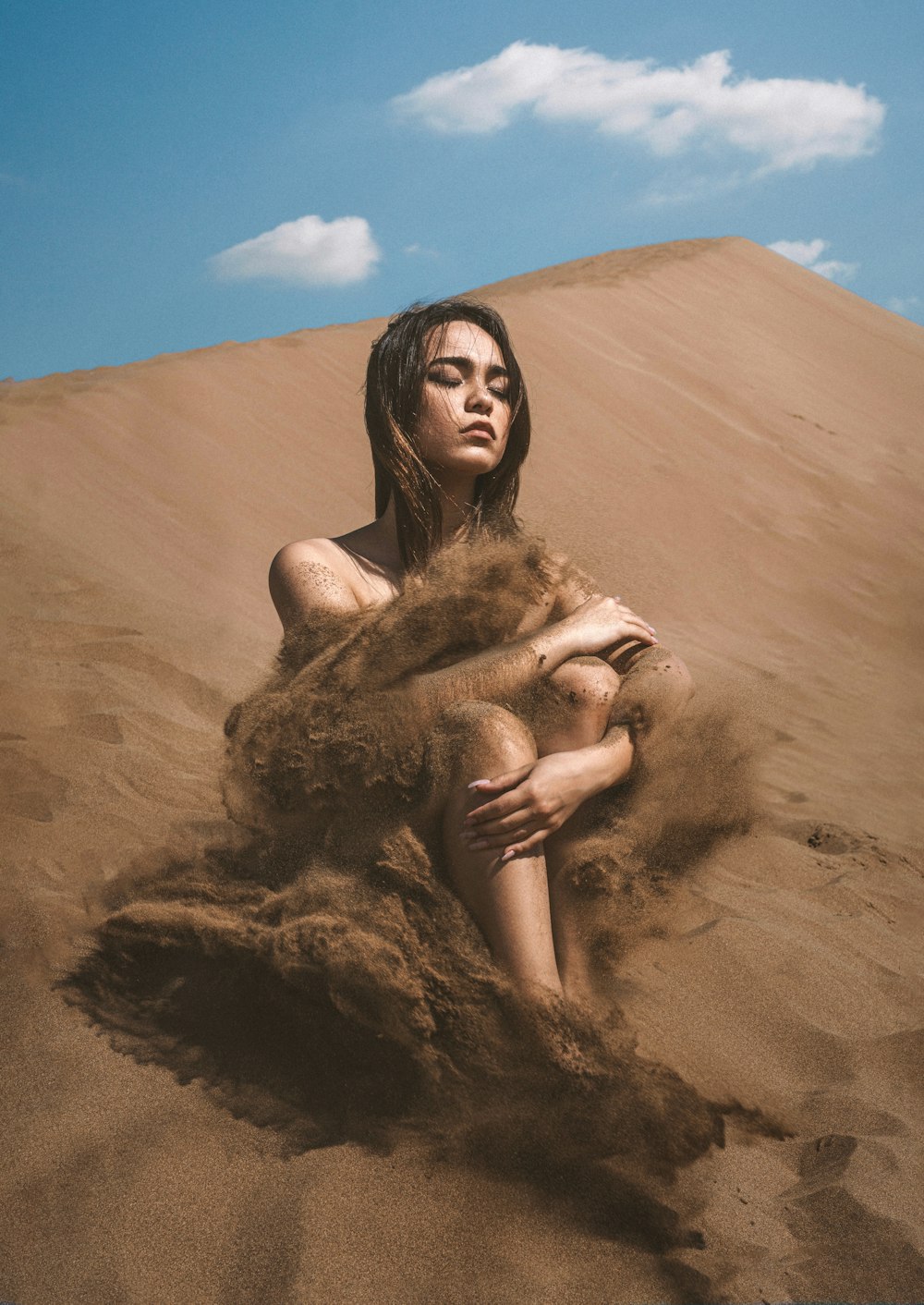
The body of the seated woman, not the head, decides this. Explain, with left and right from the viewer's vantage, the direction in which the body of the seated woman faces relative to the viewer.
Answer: facing the viewer and to the right of the viewer
